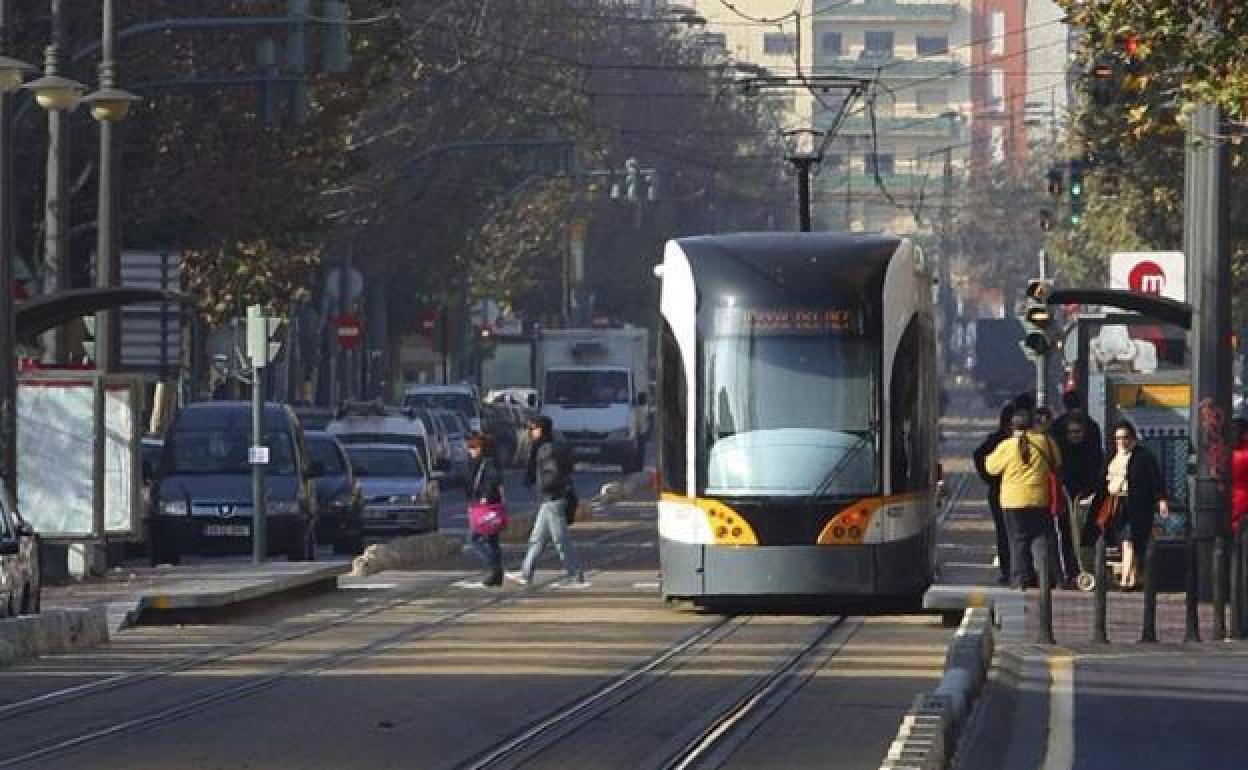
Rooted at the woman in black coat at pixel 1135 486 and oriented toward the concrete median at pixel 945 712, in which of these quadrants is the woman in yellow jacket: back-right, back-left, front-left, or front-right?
front-right

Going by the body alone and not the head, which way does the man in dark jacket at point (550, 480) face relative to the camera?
to the viewer's left

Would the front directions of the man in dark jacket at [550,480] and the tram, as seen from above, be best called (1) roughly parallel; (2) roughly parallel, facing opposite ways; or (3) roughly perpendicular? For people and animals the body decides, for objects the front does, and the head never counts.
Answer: roughly perpendicular

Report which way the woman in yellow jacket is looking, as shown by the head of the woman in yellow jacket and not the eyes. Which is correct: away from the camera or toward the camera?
away from the camera

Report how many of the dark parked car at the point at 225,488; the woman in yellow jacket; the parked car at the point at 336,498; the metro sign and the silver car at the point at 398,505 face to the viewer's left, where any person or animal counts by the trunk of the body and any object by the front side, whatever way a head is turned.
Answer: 0

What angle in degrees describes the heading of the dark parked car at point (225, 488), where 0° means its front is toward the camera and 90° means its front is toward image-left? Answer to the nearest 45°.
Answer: approximately 0°

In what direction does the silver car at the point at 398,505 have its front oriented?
toward the camera

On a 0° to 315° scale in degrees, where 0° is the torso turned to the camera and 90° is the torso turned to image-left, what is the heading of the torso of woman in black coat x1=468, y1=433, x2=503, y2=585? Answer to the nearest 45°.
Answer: approximately 90°

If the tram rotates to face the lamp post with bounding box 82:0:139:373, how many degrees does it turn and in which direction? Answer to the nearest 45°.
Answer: approximately 135° to its right

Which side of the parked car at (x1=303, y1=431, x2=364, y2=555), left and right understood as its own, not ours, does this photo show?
front

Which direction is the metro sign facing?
toward the camera

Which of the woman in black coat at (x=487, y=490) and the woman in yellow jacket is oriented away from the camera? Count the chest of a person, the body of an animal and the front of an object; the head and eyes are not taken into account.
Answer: the woman in yellow jacket
